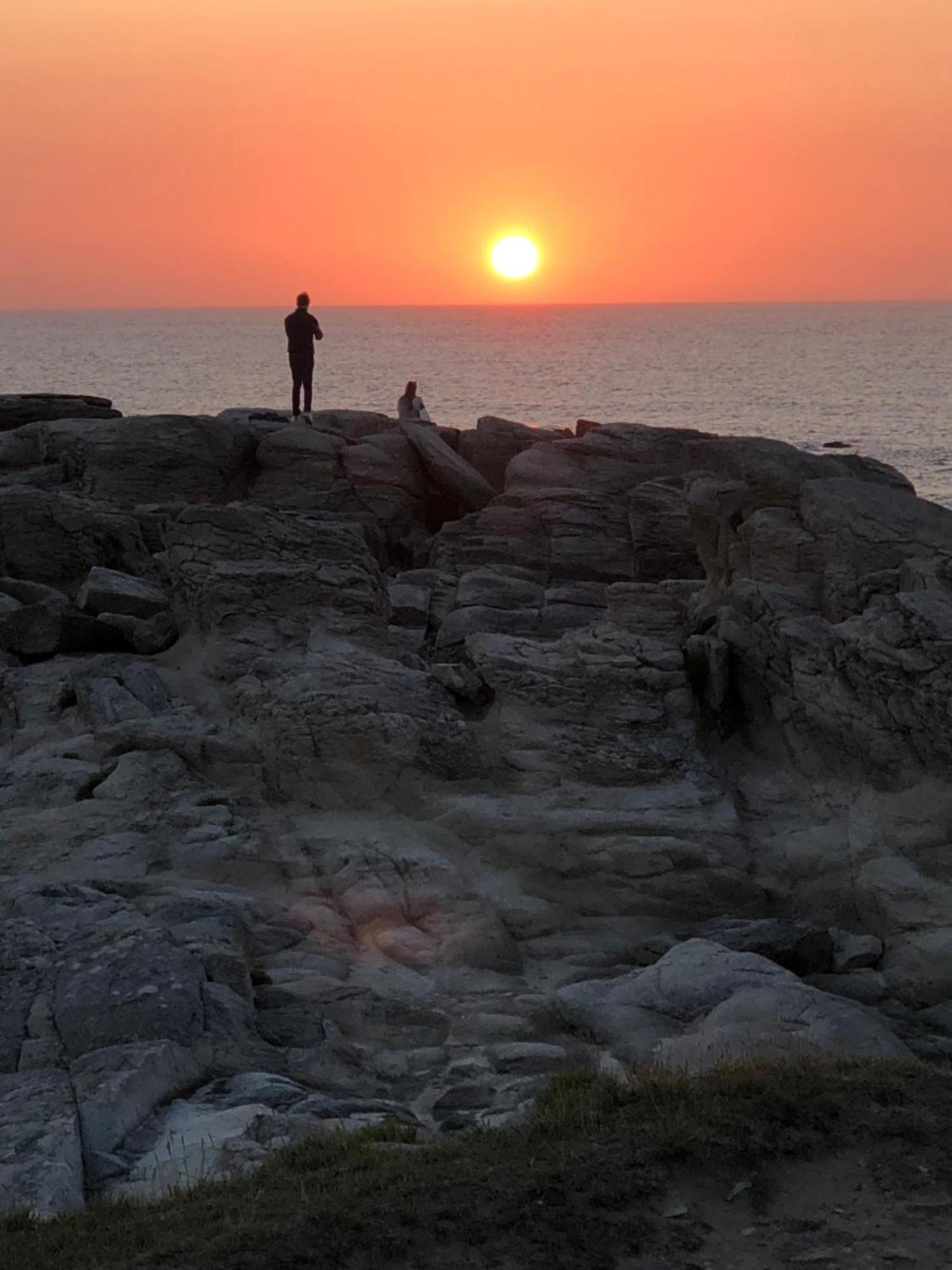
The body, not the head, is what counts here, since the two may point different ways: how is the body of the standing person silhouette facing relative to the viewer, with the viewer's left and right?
facing away from the viewer and to the right of the viewer

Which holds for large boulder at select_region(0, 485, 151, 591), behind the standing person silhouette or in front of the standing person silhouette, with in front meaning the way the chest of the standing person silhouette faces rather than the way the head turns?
behind

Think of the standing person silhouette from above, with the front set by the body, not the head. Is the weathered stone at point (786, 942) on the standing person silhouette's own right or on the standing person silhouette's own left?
on the standing person silhouette's own right

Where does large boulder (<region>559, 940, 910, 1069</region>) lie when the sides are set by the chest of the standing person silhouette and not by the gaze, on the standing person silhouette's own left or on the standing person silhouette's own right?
on the standing person silhouette's own right

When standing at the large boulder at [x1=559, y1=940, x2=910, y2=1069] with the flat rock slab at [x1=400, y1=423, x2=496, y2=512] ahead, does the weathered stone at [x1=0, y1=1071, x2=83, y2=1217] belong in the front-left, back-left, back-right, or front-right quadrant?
back-left

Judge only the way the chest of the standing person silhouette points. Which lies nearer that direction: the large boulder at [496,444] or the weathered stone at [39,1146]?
the large boulder

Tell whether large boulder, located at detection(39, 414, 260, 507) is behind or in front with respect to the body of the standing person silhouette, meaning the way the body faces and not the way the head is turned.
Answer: behind

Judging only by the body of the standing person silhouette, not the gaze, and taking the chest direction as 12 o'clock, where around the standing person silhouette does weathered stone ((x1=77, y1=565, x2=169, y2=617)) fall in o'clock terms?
The weathered stone is roughly at 5 o'clock from the standing person silhouette.

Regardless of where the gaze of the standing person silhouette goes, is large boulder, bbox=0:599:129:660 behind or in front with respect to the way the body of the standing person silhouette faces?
behind

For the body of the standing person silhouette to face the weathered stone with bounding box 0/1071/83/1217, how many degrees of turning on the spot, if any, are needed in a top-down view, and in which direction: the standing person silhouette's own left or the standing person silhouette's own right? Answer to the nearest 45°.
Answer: approximately 135° to the standing person silhouette's own right
